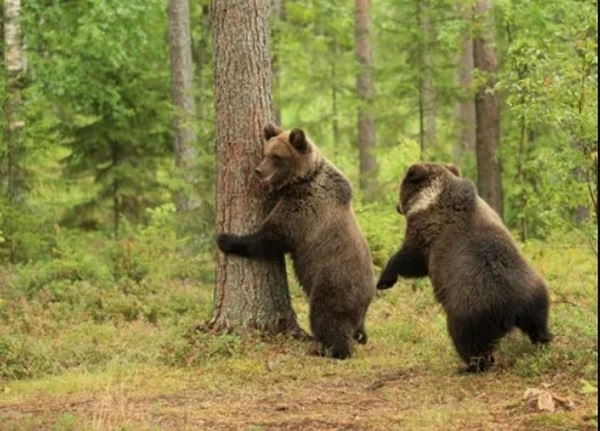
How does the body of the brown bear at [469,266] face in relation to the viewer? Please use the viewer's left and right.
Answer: facing away from the viewer and to the left of the viewer

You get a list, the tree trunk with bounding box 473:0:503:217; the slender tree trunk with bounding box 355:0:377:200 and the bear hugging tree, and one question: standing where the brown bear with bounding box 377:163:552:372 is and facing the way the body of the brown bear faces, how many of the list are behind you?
0

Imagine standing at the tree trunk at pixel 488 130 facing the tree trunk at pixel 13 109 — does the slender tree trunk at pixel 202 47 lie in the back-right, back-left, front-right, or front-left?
front-right

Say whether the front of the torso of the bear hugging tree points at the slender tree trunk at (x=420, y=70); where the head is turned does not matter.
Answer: no

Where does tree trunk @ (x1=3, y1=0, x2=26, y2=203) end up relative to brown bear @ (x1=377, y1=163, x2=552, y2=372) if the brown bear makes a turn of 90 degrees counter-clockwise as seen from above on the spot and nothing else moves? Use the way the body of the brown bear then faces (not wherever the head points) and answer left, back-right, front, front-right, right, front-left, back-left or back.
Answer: right

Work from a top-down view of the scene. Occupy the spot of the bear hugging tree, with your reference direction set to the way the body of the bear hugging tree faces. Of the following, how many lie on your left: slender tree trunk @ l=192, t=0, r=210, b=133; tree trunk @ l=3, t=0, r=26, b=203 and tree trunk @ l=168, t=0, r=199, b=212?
0

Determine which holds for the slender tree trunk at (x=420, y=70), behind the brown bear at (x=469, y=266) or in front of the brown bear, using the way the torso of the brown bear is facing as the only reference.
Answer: in front

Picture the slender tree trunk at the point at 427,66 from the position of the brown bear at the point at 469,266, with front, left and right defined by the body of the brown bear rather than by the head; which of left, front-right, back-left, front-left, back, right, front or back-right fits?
front-right

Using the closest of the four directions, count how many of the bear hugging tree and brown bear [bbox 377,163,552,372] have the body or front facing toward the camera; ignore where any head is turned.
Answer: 0

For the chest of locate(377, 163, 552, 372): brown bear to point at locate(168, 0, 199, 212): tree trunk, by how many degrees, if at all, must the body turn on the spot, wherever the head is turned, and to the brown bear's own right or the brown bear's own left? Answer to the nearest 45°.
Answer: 0° — it already faces it

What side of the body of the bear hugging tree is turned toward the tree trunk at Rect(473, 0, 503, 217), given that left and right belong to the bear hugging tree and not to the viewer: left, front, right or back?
right

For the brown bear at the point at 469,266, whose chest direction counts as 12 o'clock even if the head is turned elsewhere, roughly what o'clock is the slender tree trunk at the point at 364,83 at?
The slender tree trunk is roughly at 1 o'clock from the brown bear.

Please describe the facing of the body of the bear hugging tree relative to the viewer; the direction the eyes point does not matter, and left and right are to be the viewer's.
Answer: facing to the left of the viewer

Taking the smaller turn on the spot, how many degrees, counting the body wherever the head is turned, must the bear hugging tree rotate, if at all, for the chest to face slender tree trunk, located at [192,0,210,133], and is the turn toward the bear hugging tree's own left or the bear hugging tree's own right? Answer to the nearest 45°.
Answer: approximately 90° to the bear hugging tree's own right
